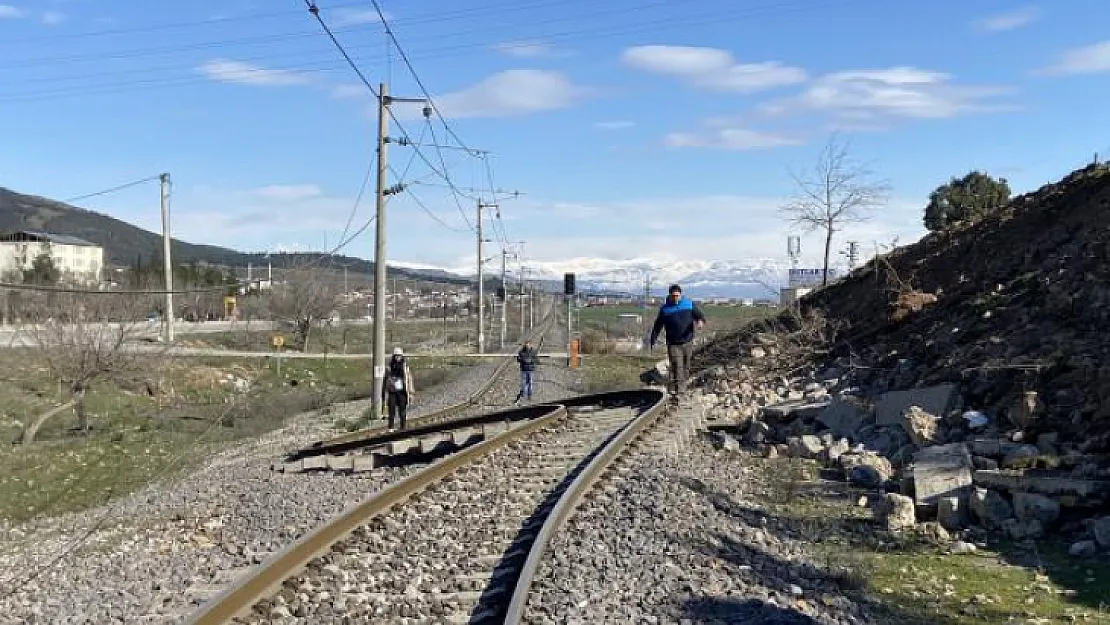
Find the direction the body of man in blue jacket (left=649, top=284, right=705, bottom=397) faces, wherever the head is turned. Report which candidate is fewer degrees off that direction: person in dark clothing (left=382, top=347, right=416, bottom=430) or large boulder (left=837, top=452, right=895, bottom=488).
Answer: the large boulder

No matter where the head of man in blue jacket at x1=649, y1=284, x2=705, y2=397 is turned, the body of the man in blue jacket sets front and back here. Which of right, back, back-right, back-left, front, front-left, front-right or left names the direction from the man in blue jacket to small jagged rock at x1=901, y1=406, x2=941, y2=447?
front-left

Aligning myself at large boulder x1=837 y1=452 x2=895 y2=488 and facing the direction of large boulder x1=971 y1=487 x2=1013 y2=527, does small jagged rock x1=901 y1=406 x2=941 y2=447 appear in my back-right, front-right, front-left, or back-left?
back-left

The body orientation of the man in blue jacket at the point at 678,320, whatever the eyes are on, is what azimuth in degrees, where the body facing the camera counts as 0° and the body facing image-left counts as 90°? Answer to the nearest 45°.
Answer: approximately 0°

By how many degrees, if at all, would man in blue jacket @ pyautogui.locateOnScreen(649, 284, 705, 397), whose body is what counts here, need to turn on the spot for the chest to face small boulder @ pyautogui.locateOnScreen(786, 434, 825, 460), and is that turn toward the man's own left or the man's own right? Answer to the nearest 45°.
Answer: approximately 45° to the man's own left

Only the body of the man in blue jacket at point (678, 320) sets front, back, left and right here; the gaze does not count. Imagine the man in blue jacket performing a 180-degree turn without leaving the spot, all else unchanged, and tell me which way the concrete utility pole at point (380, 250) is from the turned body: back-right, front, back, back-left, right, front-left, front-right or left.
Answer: front-left

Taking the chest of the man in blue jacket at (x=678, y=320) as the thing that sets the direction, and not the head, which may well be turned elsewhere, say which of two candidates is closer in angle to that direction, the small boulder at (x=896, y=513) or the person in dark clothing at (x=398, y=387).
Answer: the small boulder

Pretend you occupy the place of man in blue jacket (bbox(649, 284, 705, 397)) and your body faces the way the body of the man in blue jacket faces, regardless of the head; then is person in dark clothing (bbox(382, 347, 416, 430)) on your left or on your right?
on your right

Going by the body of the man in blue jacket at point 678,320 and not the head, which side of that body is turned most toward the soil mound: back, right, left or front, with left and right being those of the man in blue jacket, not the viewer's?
left

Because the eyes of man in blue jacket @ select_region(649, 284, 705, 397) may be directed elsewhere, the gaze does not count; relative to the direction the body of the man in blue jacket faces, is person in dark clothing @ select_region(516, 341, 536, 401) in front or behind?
behind

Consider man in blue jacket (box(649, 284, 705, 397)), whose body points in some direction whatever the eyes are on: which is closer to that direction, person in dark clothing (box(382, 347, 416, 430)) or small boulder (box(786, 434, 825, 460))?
the small boulder
